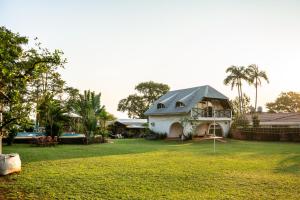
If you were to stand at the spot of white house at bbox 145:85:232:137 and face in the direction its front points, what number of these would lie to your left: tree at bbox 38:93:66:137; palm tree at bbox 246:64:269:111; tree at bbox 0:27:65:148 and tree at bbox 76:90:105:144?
1

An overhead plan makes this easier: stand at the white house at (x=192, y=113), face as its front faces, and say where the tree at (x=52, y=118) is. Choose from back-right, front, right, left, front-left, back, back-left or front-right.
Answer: right

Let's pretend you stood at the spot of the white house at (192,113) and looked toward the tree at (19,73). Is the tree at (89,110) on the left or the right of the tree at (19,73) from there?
right

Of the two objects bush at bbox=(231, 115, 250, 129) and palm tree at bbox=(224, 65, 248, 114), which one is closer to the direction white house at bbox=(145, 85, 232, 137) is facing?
the bush

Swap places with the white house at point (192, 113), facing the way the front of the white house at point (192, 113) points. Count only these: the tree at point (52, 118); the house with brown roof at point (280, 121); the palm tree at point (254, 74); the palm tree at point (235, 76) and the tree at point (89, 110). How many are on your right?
2

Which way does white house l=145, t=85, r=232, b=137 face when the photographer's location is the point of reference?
facing the viewer and to the right of the viewer

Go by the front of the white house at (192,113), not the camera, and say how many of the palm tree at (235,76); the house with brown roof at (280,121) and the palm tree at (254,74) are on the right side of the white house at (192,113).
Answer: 0

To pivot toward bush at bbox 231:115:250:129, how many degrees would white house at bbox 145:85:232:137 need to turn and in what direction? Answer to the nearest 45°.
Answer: approximately 45° to its left

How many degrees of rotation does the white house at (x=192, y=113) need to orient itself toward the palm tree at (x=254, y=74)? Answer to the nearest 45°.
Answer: approximately 90° to its left

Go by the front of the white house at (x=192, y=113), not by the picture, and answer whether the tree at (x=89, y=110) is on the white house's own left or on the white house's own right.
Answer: on the white house's own right

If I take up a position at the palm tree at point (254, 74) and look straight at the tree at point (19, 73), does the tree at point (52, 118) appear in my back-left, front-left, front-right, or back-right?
front-right

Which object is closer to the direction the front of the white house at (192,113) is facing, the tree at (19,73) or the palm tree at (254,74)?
the tree

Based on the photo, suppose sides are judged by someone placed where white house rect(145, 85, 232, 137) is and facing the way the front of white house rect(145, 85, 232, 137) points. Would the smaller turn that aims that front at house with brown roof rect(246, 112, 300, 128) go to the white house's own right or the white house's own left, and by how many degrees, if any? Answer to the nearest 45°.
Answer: approximately 45° to the white house's own left
